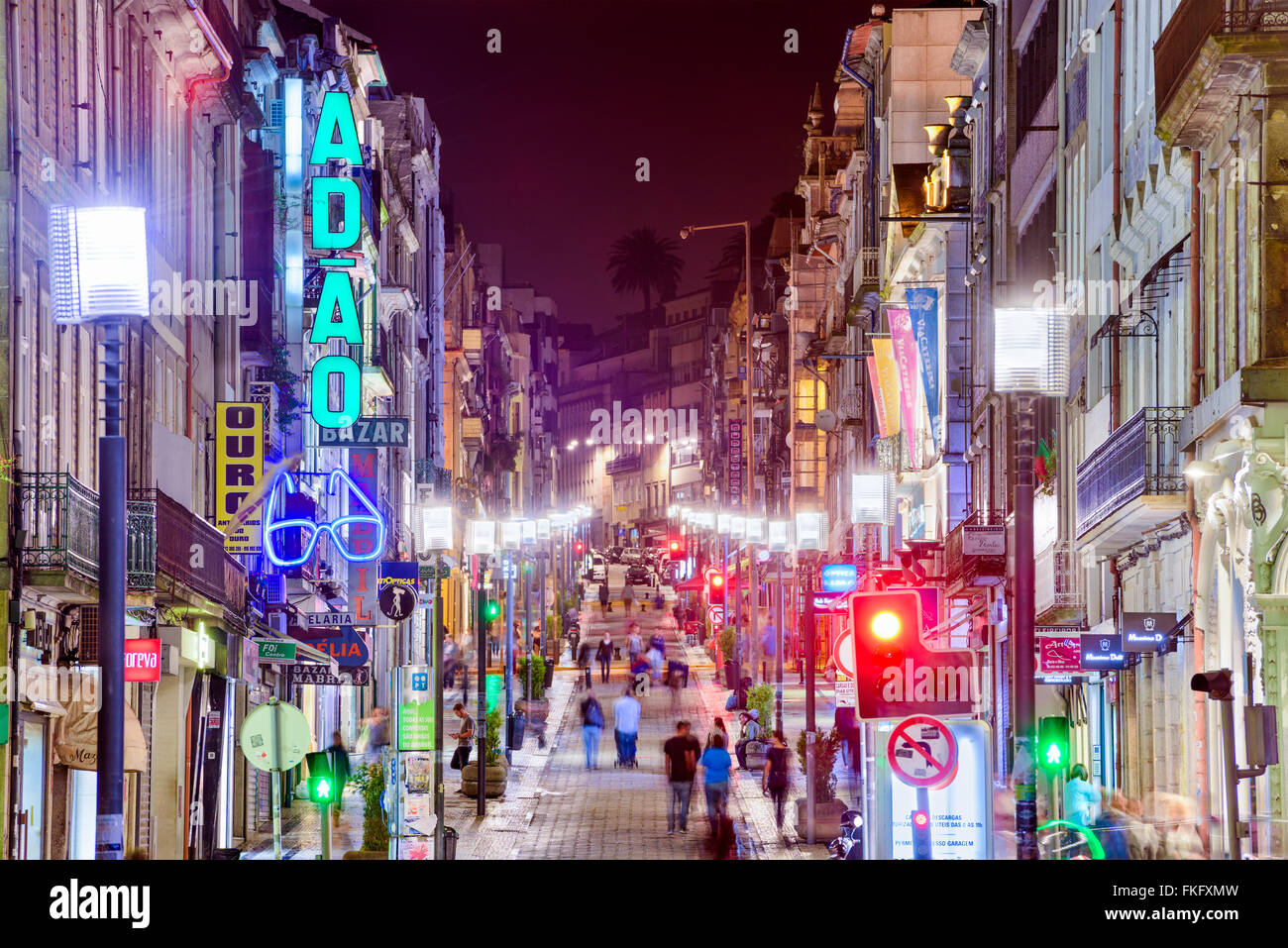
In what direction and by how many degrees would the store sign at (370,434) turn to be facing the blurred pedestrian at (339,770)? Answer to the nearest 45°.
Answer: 0° — it already faces them

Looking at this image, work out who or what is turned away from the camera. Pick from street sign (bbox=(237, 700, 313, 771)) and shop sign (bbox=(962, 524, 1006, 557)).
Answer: street sign (bbox=(237, 700, 313, 771))

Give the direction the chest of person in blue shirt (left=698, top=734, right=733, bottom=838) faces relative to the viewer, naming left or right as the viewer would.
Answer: facing away from the viewer

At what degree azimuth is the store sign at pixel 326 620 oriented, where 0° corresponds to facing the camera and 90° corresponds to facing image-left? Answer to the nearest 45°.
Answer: approximately 0°

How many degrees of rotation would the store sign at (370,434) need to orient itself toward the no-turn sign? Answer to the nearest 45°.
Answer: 0° — it already faces it
